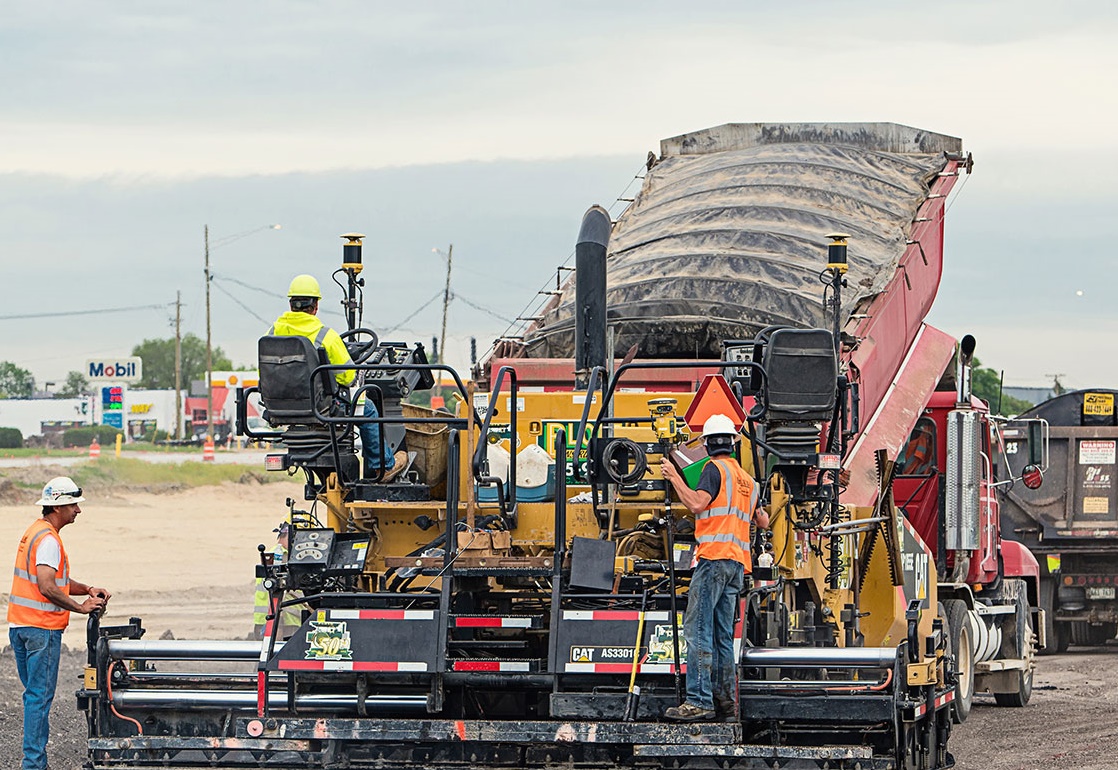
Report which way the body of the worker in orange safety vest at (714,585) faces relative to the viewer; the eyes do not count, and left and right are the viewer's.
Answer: facing away from the viewer and to the left of the viewer

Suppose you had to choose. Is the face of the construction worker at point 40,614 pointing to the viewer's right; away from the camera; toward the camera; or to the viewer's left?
to the viewer's right

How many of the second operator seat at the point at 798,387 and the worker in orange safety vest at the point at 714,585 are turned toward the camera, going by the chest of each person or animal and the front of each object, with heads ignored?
0

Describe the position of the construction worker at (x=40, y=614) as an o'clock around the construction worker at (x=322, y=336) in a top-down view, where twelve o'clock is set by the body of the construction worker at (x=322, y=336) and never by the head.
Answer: the construction worker at (x=40, y=614) is roughly at 8 o'clock from the construction worker at (x=322, y=336).

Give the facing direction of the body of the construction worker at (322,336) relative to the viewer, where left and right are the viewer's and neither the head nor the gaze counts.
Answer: facing away from the viewer and to the right of the viewer

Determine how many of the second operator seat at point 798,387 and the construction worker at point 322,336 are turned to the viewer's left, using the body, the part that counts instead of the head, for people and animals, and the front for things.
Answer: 0

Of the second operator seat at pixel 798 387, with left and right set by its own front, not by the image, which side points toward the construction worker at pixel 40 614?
left

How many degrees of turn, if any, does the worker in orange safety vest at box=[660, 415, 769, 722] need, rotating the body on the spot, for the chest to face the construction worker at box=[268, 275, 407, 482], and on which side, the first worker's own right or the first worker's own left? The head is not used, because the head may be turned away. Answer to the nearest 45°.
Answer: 0° — they already face them

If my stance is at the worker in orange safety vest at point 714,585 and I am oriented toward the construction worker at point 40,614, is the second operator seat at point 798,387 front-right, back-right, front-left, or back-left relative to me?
back-right

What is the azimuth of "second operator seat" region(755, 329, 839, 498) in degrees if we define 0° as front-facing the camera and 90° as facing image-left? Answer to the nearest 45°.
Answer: approximately 180°
